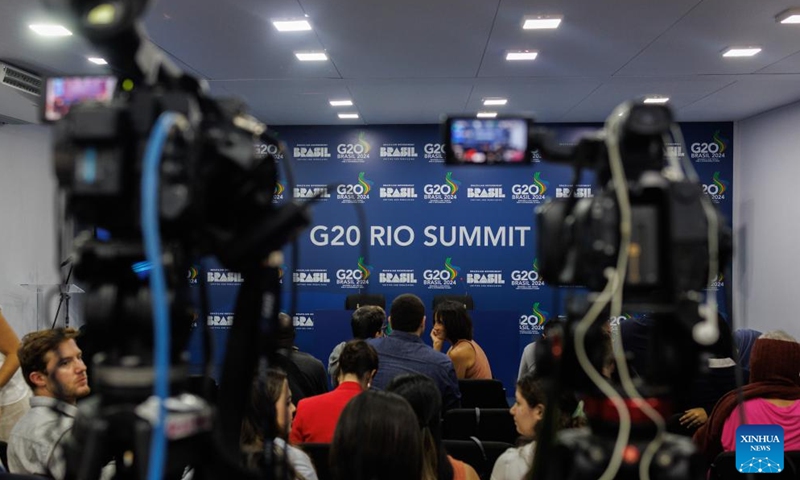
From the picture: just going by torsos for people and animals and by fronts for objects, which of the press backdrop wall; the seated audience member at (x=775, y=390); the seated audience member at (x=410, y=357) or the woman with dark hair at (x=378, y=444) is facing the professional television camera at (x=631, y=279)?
the press backdrop wall

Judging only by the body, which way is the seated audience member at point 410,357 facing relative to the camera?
away from the camera

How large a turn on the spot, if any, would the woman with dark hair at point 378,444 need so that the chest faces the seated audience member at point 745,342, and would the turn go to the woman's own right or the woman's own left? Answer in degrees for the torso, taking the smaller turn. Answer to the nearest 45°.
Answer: approximately 45° to the woman's own right

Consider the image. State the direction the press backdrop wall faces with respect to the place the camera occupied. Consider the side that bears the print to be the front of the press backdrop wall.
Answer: facing the viewer

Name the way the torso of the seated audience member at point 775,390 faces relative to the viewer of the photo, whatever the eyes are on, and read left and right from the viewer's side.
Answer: facing away from the viewer

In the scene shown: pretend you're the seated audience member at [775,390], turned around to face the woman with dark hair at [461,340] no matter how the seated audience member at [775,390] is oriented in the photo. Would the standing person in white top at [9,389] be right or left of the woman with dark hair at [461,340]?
left

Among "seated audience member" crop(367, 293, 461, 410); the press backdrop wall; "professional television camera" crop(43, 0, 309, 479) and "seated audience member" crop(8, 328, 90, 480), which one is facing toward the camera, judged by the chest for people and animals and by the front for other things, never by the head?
the press backdrop wall

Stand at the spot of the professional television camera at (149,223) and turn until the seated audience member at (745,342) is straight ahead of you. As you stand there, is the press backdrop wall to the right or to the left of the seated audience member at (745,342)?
left

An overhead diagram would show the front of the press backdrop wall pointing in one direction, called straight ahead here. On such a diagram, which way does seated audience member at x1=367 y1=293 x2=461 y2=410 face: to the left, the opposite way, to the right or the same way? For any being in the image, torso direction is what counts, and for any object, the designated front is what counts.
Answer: the opposite way

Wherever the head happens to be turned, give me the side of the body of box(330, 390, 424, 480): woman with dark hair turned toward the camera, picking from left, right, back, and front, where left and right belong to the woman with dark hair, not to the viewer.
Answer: back

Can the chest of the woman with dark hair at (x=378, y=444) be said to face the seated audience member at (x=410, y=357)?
yes

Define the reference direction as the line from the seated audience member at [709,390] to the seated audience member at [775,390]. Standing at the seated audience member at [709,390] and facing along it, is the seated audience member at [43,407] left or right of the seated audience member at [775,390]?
right

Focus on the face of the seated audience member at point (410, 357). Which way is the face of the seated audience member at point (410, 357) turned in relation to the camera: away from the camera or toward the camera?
away from the camera

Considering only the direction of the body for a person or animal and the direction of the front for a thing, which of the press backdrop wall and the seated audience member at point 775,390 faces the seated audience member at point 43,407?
the press backdrop wall

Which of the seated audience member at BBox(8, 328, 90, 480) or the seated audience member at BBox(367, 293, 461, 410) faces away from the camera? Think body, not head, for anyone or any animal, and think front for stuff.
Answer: the seated audience member at BBox(367, 293, 461, 410)

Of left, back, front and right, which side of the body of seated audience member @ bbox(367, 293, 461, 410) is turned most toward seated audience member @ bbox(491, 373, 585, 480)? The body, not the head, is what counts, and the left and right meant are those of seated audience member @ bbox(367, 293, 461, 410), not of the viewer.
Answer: back

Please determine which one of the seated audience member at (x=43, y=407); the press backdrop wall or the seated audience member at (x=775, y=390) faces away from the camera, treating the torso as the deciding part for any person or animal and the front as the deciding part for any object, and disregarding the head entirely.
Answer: the seated audience member at (x=775, y=390)
